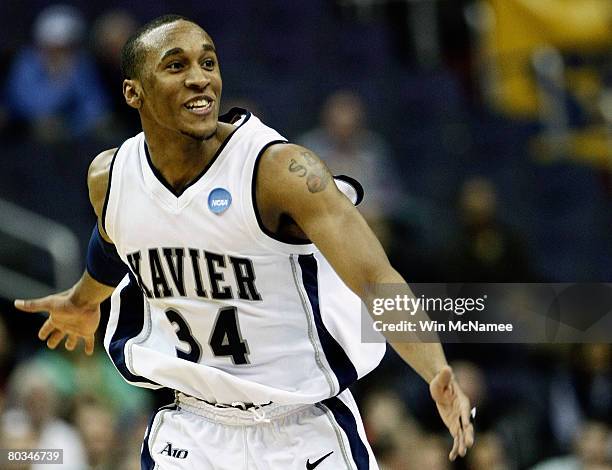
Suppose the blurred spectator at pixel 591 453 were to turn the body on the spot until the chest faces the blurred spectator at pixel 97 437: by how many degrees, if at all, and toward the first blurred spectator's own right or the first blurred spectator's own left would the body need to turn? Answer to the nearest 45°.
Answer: approximately 90° to the first blurred spectator's own right

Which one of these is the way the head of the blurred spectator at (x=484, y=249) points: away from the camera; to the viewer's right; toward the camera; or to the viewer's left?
toward the camera

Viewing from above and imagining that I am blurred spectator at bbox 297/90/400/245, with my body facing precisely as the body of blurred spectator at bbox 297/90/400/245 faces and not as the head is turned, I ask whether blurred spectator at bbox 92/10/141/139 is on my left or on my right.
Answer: on my right

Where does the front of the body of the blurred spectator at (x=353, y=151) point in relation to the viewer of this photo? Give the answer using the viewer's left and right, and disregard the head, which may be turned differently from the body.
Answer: facing the viewer

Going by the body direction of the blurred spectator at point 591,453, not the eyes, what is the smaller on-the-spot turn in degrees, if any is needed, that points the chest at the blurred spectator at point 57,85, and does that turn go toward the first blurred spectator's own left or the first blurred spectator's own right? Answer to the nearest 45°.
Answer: approximately 90° to the first blurred spectator's own right

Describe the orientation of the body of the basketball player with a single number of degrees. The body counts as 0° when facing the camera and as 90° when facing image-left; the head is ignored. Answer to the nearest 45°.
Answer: approximately 0°

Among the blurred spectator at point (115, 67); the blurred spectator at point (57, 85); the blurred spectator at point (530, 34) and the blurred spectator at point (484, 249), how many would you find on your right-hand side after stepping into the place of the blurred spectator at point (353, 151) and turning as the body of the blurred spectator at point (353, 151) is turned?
2

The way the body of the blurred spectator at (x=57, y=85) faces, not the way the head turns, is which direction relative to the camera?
toward the camera

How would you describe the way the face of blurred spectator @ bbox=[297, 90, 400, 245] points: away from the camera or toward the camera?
toward the camera

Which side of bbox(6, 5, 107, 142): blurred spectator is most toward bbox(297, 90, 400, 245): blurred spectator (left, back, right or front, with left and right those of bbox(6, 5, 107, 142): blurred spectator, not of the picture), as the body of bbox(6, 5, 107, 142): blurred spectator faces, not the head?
left

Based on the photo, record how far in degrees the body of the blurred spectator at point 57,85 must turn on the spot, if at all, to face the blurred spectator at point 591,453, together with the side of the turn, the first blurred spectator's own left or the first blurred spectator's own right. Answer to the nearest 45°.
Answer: approximately 45° to the first blurred spectator's own left

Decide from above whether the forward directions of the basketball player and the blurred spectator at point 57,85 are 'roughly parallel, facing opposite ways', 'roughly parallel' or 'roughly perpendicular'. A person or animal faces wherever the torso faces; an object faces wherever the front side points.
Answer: roughly parallel
